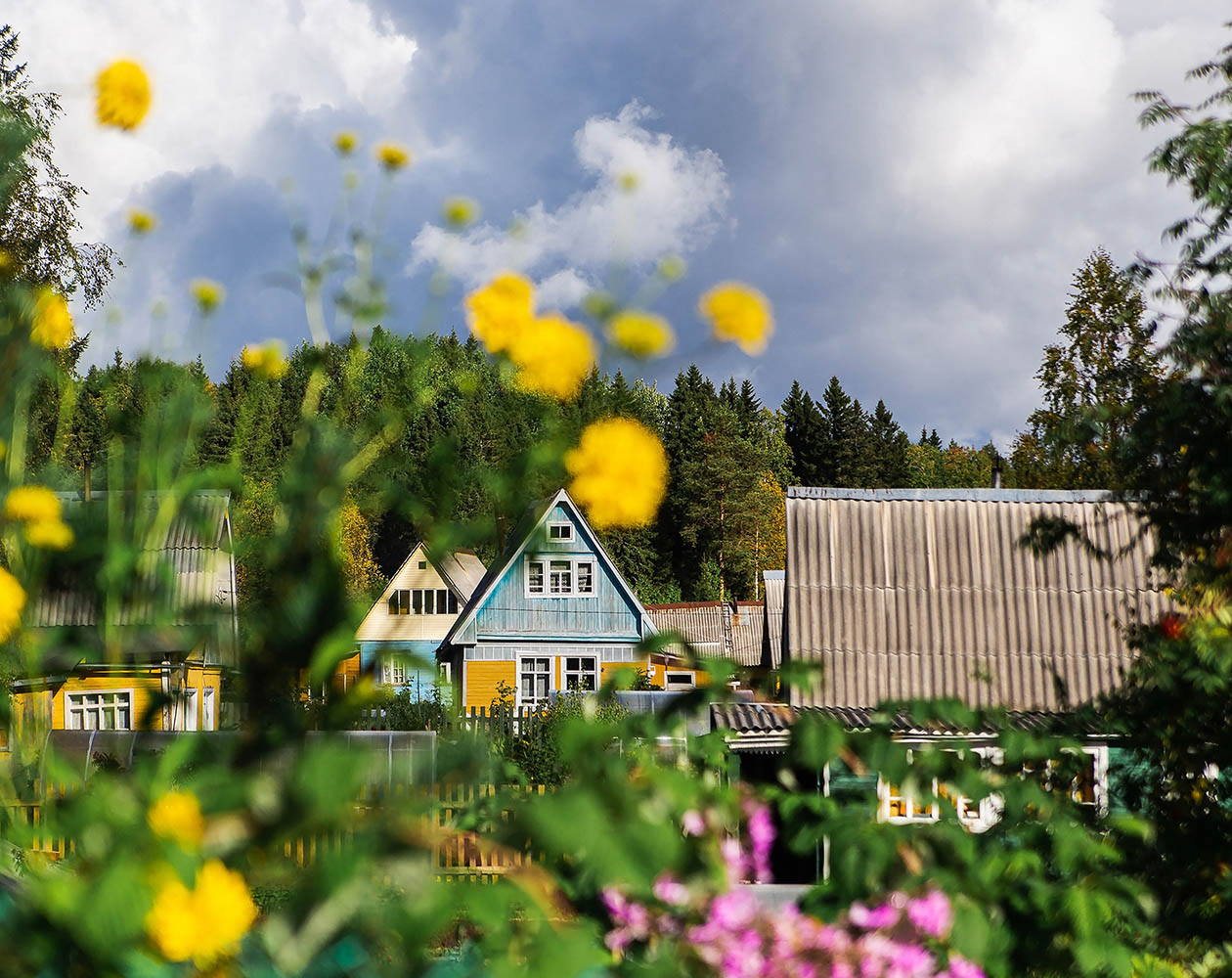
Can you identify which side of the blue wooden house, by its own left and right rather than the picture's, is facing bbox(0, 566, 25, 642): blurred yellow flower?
front

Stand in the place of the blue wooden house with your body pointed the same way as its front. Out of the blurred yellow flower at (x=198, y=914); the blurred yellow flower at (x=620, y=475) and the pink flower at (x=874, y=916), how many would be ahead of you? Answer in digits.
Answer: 3

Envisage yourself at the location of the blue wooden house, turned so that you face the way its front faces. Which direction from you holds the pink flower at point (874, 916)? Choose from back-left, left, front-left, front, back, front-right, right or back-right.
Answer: front

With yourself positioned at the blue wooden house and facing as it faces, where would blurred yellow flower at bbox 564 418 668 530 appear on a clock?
The blurred yellow flower is roughly at 12 o'clock from the blue wooden house.

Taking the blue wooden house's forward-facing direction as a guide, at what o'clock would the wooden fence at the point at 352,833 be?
The wooden fence is roughly at 12 o'clock from the blue wooden house.

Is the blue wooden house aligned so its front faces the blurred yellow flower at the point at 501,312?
yes

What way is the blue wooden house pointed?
toward the camera

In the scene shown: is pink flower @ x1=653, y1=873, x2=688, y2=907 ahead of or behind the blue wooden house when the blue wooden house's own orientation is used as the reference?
ahead

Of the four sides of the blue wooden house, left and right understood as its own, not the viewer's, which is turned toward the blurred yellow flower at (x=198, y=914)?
front

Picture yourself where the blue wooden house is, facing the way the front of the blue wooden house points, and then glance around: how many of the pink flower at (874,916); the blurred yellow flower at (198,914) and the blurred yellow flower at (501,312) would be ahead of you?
3

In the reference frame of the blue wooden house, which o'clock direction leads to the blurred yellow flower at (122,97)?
The blurred yellow flower is roughly at 12 o'clock from the blue wooden house.

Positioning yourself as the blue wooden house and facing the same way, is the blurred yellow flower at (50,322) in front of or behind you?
in front
